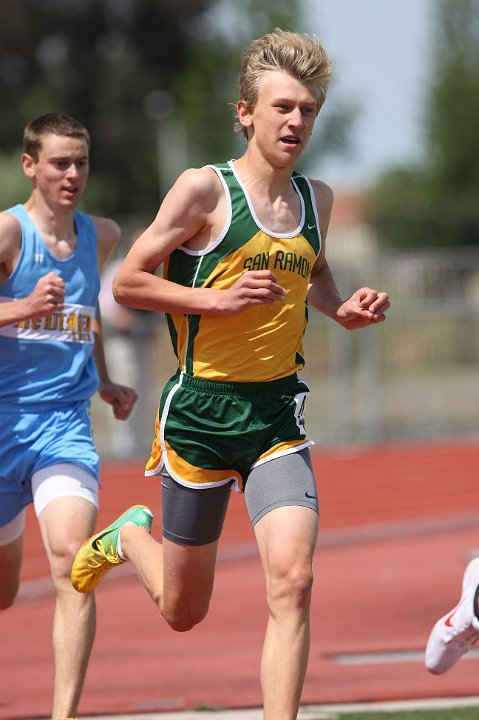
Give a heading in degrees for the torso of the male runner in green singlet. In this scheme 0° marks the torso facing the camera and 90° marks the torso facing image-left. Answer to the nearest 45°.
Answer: approximately 315°

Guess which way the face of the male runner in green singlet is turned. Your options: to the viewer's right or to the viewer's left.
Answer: to the viewer's right
